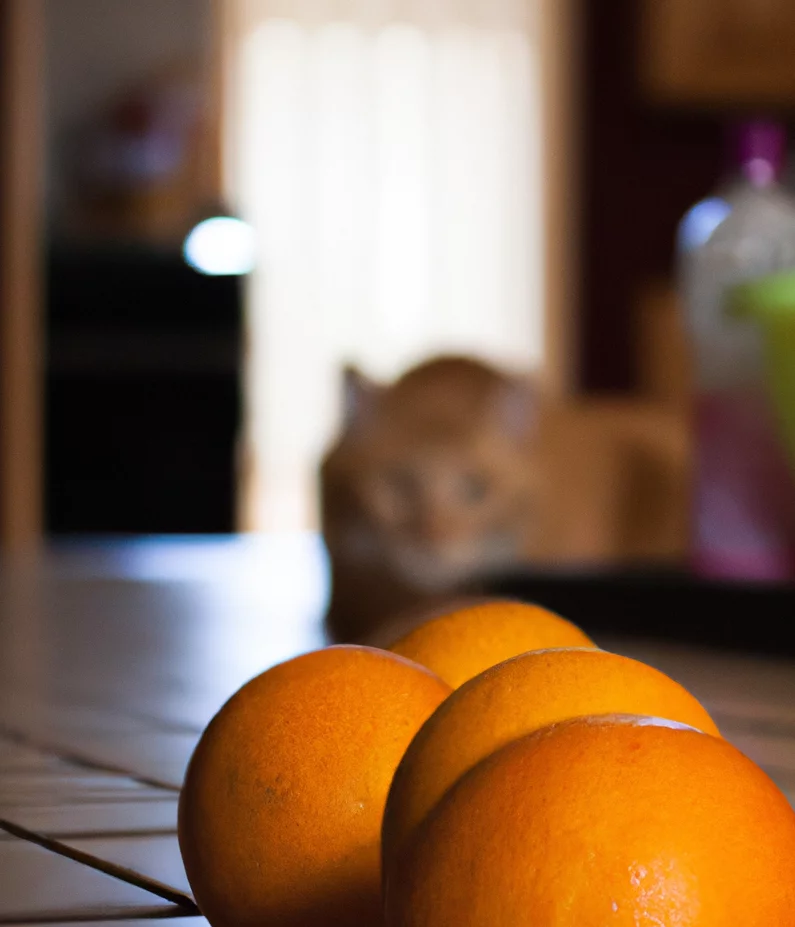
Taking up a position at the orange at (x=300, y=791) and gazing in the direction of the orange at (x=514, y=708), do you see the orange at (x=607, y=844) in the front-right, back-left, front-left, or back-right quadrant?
front-right

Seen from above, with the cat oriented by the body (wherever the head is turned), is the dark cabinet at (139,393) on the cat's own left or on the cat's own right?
on the cat's own right

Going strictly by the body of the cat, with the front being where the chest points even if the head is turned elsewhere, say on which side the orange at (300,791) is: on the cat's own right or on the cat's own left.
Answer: on the cat's own left

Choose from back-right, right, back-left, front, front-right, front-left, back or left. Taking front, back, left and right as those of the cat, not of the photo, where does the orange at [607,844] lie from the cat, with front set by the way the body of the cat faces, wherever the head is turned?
front-left

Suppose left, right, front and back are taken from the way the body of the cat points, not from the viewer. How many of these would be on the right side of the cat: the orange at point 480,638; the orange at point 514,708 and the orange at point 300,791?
0

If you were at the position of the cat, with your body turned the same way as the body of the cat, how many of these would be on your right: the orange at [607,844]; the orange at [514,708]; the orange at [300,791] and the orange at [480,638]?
0

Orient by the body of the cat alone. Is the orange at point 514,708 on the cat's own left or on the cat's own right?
on the cat's own left

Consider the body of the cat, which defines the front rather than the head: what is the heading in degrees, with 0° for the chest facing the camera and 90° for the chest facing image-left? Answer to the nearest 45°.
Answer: approximately 45°

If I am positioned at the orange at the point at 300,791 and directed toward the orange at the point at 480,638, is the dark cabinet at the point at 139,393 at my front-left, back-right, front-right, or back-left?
front-left

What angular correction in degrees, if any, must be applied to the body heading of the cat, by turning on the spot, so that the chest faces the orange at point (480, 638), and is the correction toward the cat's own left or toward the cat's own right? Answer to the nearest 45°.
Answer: approximately 45° to the cat's own left
